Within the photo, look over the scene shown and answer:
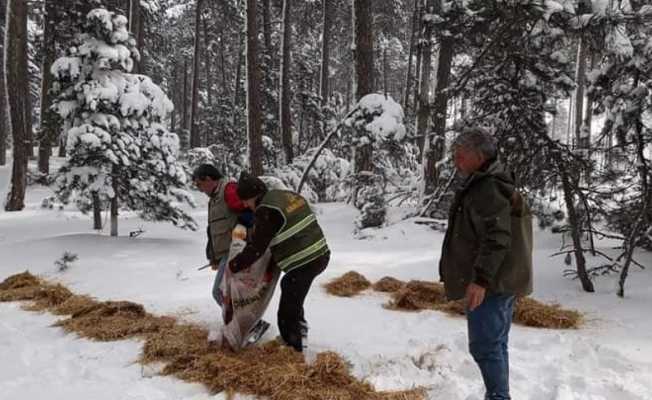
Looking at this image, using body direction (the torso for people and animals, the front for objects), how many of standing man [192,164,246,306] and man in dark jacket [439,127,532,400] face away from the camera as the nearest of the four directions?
0

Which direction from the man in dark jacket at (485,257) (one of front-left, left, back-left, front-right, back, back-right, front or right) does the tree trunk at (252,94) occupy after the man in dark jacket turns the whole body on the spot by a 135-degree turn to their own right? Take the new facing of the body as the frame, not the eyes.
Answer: left

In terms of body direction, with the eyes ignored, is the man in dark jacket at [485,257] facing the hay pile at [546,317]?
no

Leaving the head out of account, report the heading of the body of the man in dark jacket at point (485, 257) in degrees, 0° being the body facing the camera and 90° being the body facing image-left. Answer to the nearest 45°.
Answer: approximately 90°

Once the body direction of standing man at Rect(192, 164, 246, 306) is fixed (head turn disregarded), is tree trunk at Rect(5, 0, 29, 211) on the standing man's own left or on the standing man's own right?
on the standing man's own right

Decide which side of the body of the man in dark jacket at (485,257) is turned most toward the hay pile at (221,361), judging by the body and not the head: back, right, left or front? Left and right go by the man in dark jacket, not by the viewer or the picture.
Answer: front

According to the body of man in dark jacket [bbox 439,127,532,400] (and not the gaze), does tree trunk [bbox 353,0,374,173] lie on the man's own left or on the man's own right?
on the man's own right

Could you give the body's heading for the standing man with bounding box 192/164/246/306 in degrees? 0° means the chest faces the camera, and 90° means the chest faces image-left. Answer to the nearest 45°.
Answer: approximately 45°

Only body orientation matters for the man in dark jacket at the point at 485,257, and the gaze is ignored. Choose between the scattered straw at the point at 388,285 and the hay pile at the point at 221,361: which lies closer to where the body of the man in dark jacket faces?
the hay pile

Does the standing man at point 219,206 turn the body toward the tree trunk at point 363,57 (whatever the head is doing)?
no

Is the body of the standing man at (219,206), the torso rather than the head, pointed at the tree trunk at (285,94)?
no

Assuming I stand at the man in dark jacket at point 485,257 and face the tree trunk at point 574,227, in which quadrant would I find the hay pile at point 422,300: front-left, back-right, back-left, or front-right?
front-left
